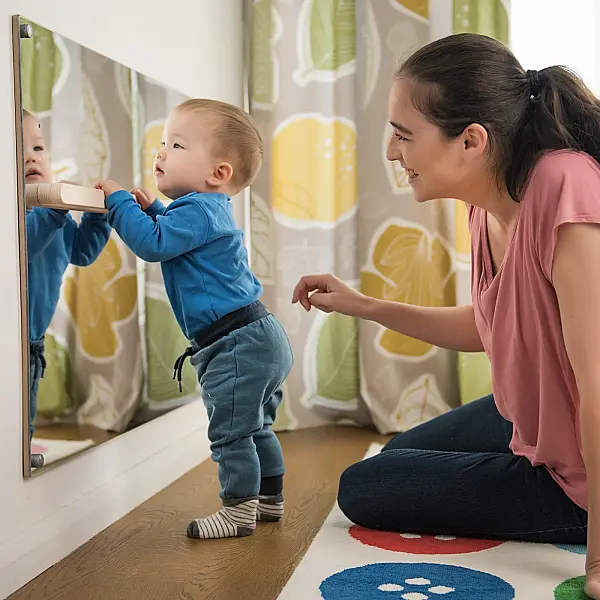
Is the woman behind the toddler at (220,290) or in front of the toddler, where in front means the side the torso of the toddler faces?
behind

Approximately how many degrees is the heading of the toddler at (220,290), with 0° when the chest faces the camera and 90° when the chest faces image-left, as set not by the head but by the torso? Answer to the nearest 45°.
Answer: approximately 90°

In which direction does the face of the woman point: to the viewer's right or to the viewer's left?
to the viewer's left

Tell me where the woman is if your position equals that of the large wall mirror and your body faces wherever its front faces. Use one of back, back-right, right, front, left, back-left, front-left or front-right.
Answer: front

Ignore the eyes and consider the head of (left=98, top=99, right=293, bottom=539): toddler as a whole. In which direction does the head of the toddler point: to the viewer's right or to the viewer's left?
to the viewer's left

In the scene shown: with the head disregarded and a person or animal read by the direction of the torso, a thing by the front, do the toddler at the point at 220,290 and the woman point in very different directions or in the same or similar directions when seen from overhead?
same or similar directions

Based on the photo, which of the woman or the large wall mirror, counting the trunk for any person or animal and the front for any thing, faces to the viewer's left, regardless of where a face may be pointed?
the woman

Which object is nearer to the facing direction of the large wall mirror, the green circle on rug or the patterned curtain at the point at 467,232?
the green circle on rug

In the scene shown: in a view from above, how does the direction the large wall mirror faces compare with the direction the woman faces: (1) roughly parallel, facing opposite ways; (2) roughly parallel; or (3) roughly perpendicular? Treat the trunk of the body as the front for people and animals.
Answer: roughly parallel, facing opposite ways

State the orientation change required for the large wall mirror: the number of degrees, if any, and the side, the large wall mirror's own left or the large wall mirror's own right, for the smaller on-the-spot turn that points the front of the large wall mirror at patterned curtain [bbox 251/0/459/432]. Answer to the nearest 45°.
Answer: approximately 90° to the large wall mirror's own left

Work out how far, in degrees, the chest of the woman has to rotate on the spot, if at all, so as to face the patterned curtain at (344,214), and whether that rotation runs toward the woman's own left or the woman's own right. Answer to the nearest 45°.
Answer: approximately 90° to the woman's own right

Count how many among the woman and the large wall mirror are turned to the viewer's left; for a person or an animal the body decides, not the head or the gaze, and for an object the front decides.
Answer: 1

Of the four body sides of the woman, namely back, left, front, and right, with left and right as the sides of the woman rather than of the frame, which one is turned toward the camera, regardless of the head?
left
